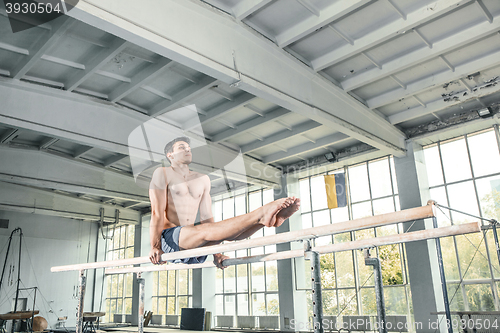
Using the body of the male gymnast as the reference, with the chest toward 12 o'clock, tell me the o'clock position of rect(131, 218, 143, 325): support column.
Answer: The support column is roughly at 7 o'clock from the male gymnast.

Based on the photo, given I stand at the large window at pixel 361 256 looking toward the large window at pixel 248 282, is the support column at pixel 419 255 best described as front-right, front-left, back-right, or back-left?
back-left

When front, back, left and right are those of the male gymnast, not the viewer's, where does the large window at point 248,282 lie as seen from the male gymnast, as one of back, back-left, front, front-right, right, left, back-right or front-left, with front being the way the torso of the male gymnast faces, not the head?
back-left

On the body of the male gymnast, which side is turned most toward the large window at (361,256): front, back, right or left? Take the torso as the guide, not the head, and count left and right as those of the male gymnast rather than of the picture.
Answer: left
